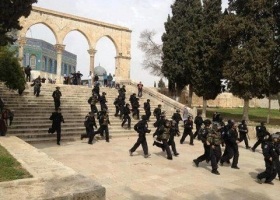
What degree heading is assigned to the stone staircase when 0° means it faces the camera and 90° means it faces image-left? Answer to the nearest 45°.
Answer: approximately 0°

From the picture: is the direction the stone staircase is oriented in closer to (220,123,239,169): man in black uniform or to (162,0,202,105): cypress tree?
the man in black uniform

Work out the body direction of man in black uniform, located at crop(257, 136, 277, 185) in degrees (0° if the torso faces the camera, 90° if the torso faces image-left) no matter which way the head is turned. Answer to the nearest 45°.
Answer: approximately 270°

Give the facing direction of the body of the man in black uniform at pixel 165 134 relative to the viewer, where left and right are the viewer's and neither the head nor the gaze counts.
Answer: facing to the right of the viewer
